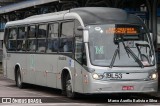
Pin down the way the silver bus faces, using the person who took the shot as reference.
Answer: facing the viewer and to the right of the viewer
